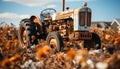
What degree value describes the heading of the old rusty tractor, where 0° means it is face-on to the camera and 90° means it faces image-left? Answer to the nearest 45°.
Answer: approximately 315°
